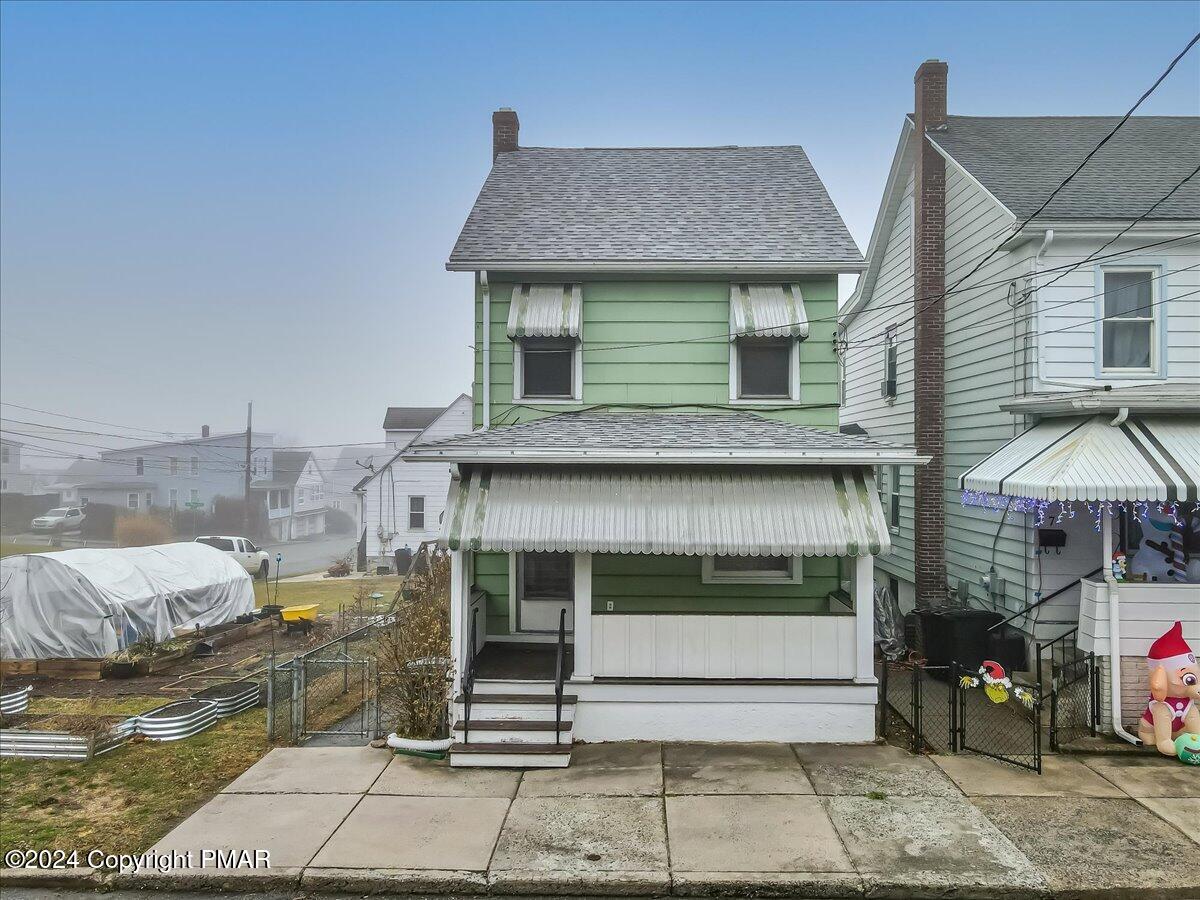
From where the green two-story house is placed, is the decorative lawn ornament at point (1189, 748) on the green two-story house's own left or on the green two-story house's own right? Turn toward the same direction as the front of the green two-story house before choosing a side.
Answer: on the green two-story house's own left

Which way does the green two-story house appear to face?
toward the camera

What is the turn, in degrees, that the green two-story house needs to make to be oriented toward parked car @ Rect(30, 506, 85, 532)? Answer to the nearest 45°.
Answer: approximately 135° to its right

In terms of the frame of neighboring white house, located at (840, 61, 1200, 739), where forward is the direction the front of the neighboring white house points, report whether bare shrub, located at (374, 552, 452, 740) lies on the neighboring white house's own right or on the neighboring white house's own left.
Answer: on the neighboring white house's own right

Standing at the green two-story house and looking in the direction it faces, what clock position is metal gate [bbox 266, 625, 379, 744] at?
The metal gate is roughly at 3 o'clock from the green two-story house.

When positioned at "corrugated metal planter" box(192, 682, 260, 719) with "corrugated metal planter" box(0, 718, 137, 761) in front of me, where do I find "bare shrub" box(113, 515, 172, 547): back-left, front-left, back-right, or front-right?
back-right

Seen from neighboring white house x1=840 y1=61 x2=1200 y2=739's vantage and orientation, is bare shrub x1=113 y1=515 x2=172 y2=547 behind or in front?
behind

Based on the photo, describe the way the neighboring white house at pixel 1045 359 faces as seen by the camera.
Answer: facing the viewer and to the right of the viewer

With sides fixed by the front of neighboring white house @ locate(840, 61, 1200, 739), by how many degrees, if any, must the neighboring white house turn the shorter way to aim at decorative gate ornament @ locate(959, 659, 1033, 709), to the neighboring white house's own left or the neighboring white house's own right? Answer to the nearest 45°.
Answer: approximately 45° to the neighboring white house's own right

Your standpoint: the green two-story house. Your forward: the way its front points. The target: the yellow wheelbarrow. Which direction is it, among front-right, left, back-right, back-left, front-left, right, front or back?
back-right

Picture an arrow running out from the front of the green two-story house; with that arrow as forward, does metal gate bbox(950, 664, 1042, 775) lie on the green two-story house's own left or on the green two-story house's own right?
on the green two-story house's own left

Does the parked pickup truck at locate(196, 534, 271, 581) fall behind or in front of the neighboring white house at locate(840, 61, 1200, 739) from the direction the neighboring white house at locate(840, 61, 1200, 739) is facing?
behind

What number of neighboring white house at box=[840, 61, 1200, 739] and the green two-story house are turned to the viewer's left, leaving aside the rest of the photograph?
0
